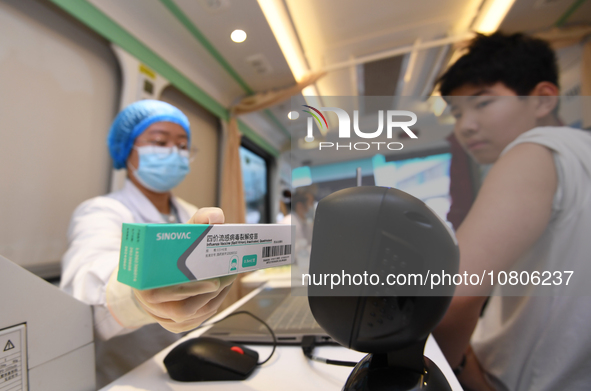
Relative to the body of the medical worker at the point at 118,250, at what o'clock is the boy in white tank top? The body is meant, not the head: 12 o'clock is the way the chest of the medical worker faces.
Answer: The boy in white tank top is roughly at 12 o'clock from the medical worker.

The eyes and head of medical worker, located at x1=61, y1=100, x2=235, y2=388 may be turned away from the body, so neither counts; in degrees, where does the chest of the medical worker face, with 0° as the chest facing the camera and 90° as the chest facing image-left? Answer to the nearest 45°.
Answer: approximately 315°

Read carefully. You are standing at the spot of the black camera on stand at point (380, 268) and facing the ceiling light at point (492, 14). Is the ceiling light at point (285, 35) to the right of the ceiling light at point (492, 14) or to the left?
left

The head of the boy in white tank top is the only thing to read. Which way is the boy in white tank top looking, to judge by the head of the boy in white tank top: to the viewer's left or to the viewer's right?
to the viewer's left

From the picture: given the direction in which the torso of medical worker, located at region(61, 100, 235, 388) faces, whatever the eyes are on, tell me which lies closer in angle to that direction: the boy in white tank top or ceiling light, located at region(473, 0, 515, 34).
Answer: the boy in white tank top
